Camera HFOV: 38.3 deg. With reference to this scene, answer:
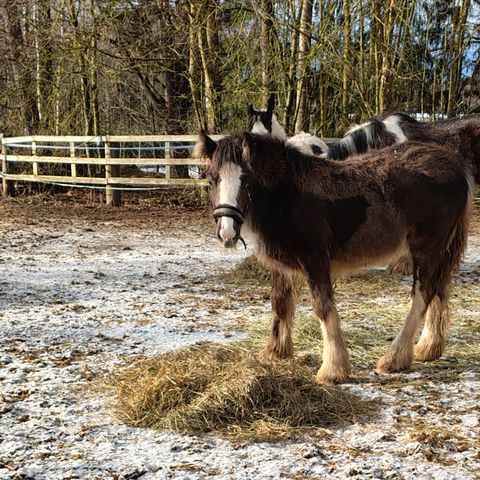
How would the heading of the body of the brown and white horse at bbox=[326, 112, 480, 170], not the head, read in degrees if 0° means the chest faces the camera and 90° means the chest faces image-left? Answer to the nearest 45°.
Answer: approximately 90°

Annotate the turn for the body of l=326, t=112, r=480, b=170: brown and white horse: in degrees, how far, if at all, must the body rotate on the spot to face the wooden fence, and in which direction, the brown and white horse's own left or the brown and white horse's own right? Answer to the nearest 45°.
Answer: approximately 45° to the brown and white horse's own right

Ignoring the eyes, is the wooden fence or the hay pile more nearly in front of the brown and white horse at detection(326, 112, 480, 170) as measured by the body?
the wooden fence

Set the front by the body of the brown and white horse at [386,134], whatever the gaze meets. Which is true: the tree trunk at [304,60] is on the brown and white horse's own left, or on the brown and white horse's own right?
on the brown and white horse's own right

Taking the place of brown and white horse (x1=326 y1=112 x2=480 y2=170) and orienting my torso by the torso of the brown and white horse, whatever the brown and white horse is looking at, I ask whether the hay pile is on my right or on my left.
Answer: on my left
